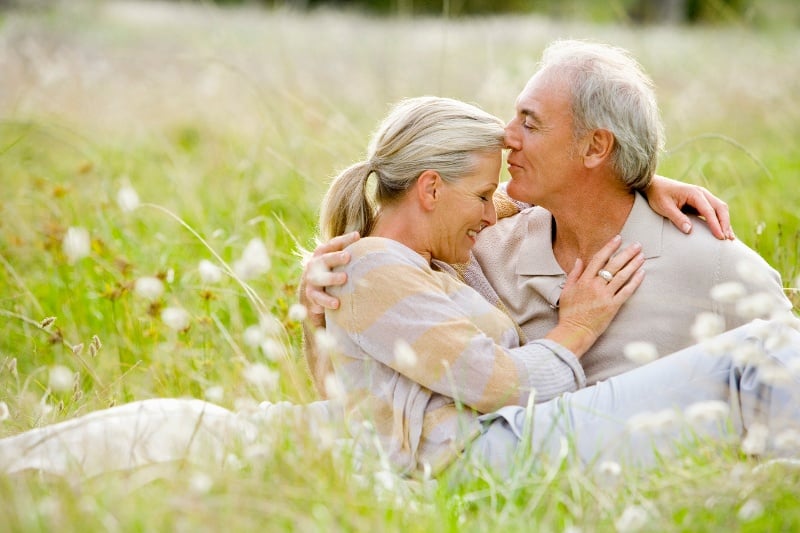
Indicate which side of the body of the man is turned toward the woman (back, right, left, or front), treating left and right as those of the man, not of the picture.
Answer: front

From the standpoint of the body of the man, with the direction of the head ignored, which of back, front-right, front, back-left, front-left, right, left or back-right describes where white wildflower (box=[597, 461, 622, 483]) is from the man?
front-left

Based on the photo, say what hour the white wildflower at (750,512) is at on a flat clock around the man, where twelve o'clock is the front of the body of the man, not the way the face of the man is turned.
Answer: The white wildflower is roughly at 10 o'clock from the man.

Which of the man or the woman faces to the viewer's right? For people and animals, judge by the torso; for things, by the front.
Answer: the woman

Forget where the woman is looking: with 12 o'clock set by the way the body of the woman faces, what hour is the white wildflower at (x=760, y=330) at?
The white wildflower is roughly at 12 o'clock from the woman.

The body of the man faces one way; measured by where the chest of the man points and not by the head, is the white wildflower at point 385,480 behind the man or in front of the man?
in front

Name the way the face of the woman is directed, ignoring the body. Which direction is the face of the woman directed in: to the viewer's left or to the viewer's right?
to the viewer's right

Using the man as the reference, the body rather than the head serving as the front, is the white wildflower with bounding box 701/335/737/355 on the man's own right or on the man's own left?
on the man's own left

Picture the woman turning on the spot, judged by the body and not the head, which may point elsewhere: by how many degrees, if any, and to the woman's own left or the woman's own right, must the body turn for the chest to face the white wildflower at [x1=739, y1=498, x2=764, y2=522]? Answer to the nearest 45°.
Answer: approximately 45° to the woman's own right

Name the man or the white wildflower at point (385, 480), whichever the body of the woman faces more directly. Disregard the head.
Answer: the man

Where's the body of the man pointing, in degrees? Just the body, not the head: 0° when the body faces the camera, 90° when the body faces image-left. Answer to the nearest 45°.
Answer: approximately 45°

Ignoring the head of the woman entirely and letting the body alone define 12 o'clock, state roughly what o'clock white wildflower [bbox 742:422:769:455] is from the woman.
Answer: The white wildflower is roughly at 1 o'clock from the woman.

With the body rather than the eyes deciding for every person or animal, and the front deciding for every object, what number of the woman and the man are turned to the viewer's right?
1

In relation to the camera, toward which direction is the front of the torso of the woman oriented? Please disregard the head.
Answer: to the viewer's right
